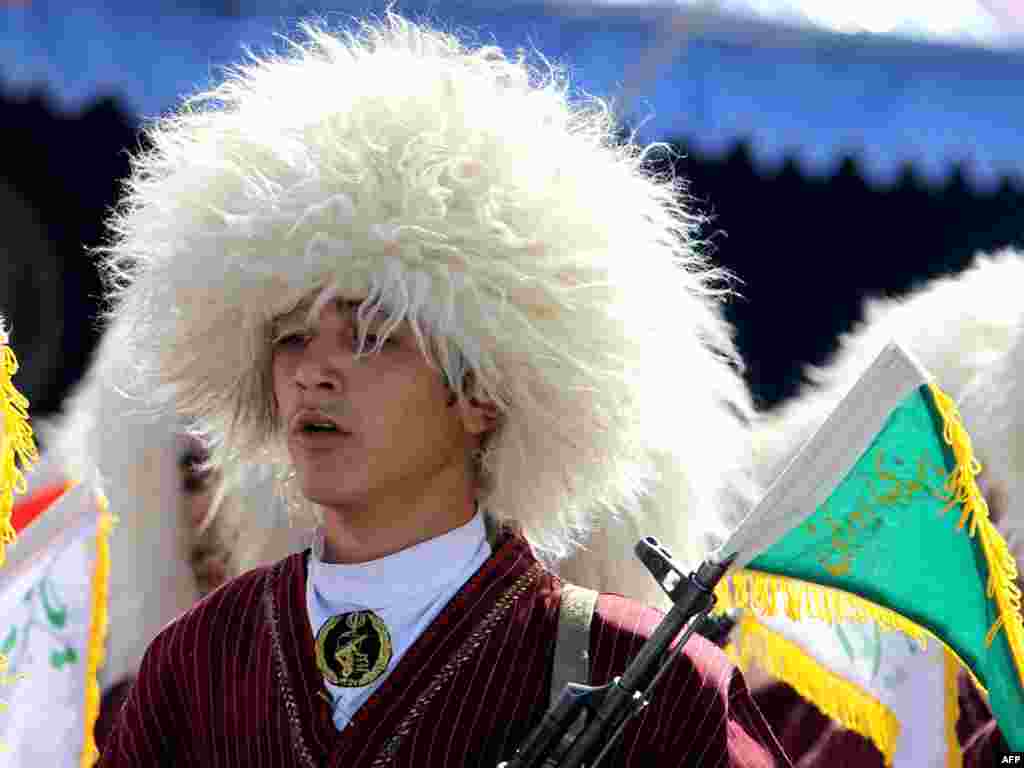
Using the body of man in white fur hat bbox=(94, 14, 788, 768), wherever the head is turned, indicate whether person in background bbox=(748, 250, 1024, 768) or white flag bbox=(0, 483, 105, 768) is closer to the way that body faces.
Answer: the white flag

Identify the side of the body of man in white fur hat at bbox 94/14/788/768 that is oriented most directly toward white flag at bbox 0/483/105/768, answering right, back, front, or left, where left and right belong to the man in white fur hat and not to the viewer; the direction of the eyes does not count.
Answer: right

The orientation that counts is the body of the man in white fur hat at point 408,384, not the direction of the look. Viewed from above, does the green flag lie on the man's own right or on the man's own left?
on the man's own left

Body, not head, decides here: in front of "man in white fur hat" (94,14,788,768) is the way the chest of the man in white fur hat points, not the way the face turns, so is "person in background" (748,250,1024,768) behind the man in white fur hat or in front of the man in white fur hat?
behind

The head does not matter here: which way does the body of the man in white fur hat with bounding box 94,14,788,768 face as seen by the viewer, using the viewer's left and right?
facing the viewer and to the left of the viewer
